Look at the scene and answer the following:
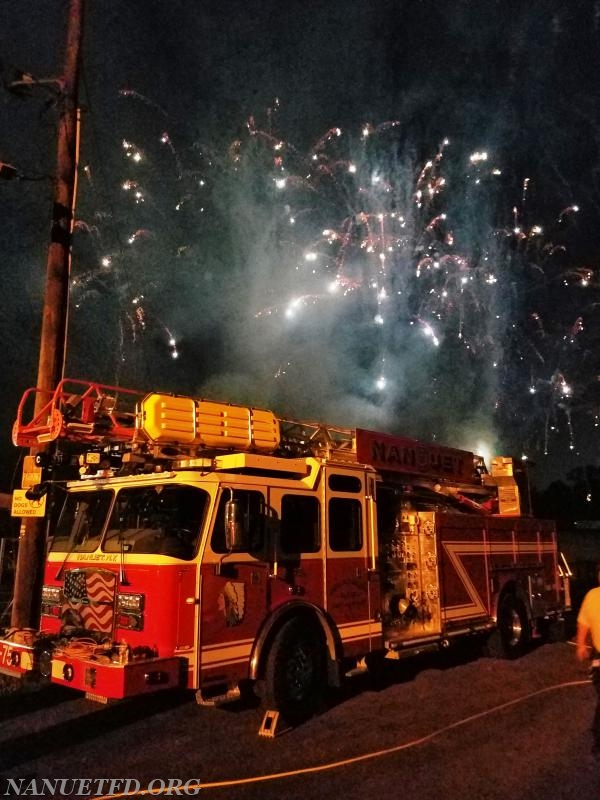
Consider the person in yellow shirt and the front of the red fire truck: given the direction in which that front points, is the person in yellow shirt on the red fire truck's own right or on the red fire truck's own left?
on the red fire truck's own left

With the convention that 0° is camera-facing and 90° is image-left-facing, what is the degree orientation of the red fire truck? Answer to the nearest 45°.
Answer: approximately 45°
